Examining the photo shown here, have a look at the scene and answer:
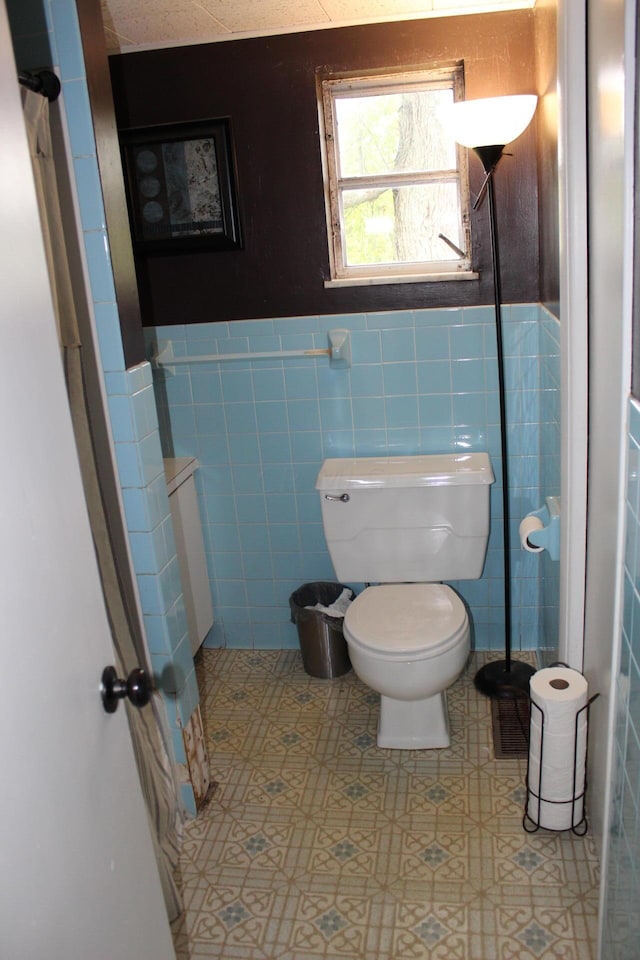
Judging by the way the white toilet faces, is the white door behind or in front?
in front

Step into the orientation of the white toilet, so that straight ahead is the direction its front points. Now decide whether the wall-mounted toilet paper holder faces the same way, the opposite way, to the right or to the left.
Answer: to the right

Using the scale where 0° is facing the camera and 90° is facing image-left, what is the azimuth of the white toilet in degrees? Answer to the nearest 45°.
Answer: approximately 0°

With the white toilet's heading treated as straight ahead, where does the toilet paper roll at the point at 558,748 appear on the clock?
The toilet paper roll is roughly at 11 o'clock from the white toilet.

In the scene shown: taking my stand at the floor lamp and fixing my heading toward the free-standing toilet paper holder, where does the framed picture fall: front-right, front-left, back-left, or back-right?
back-right

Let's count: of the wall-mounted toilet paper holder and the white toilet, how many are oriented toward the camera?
1

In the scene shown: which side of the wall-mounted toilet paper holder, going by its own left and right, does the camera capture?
left
